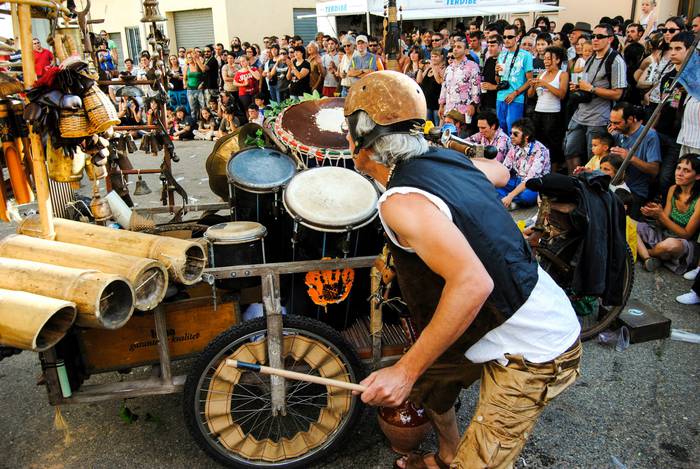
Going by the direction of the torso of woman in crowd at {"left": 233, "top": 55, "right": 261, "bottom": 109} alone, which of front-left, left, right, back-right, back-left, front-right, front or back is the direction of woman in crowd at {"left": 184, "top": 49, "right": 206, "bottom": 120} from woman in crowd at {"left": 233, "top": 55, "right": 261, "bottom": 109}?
back-right

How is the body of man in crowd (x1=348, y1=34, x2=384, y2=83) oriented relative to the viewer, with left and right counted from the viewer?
facing the viewer

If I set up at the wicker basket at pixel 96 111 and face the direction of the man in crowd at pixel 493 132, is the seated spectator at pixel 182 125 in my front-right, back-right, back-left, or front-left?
front-left

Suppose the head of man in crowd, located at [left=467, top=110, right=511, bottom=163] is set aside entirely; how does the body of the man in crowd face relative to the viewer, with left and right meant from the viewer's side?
facing the viewer and to the left of the viewer

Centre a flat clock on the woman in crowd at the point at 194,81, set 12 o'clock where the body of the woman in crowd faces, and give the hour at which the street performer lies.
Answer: The street performer is roughly at 12 o'clock from the woman in crowd.

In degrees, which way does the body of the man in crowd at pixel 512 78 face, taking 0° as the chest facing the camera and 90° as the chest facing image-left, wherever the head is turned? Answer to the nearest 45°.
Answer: approximately 45°

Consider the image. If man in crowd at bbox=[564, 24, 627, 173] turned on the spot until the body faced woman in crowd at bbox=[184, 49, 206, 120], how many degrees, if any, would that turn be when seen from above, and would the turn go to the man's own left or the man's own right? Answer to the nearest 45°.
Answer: approximately 90° to the man's own right

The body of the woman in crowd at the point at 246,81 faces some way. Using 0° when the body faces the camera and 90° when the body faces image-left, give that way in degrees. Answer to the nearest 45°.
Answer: approximately 0°

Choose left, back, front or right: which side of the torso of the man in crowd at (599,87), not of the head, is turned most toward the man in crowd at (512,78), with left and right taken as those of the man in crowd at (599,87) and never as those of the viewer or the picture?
right

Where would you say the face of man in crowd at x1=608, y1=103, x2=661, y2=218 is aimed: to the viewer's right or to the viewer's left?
to the viewer's left

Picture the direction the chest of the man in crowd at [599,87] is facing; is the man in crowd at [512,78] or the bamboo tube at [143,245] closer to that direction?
the bamboo tube

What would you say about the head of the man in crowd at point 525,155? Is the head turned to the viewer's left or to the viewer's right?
to the viewer's left
